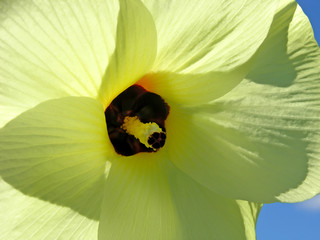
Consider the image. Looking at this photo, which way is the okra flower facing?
toward the camera
